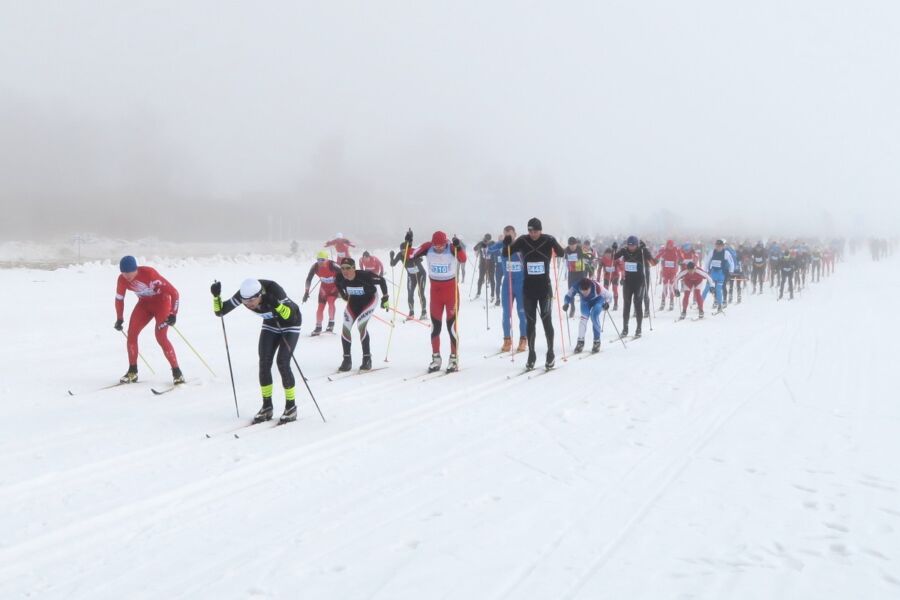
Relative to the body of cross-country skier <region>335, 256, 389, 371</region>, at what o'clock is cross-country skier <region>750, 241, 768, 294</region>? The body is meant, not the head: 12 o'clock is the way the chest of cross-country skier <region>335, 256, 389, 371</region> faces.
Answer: cross-country skier <region>750, 241, 768, 294</region> is roughly at 6 o'clock from cross-country skier <region>335, 256, 389, 371</region>.

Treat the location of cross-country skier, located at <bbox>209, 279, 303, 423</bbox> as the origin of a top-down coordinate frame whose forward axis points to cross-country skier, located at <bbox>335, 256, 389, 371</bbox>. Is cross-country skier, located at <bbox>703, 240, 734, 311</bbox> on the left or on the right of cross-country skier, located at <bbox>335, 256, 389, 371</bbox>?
right

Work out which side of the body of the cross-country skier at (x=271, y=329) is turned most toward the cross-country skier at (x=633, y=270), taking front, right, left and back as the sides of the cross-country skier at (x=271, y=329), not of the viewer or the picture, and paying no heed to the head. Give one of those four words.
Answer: back

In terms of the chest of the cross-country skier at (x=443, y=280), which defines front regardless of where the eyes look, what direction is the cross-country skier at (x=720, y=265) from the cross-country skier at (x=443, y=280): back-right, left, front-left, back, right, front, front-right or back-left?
back-left

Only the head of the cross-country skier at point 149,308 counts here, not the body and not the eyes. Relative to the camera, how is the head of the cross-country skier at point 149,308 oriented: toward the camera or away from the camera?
toward the camera

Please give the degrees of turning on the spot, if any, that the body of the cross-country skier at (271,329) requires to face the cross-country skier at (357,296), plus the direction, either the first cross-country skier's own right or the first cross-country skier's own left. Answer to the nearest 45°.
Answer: approximately 180°

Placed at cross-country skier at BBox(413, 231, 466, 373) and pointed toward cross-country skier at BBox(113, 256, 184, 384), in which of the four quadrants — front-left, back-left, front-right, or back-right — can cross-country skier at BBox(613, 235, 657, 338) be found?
back-right

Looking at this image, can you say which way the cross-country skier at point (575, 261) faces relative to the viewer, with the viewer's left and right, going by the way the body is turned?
facing the viewer and to the left of the viewer

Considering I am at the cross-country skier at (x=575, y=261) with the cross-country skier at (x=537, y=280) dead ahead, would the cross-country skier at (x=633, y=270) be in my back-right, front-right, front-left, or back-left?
front-left

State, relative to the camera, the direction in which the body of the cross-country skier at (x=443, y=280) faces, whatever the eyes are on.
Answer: toward the camera

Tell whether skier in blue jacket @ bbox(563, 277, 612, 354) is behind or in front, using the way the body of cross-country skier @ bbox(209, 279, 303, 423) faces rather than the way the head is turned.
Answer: behind

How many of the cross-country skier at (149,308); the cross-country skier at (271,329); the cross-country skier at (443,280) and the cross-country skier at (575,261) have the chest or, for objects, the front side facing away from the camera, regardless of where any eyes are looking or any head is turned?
0
